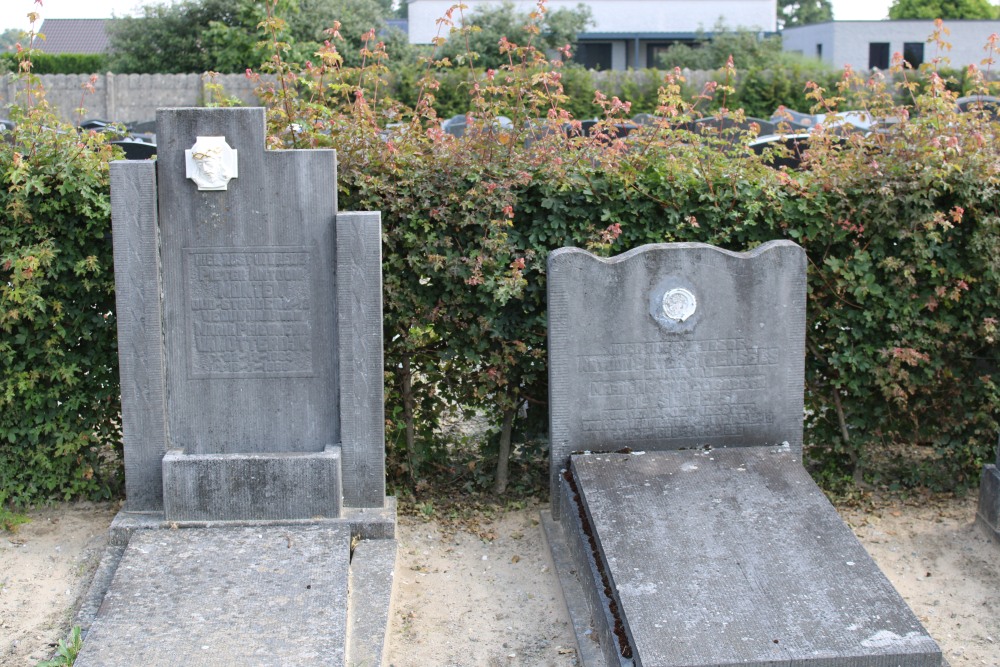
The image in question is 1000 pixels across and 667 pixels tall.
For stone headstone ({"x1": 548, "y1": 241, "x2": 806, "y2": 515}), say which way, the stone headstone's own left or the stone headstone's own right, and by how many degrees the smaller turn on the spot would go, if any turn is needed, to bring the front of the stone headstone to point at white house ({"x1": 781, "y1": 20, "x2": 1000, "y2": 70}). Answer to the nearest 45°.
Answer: approximately 180°

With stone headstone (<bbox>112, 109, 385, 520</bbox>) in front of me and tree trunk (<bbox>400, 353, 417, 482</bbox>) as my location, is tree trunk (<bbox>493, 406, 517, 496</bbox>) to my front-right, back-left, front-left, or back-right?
back-left

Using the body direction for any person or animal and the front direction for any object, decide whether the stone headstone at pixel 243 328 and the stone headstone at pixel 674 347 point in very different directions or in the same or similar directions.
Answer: same or similar directions

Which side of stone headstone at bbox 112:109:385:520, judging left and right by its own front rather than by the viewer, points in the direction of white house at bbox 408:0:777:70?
back

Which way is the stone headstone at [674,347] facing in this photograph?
toward the camera

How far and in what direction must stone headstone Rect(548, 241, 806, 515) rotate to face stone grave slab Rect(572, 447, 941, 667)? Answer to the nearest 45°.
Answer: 0° — it already faces it

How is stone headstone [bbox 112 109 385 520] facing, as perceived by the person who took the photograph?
facing the viewer

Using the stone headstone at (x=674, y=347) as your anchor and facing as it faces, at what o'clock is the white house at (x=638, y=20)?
The white house is roughly at 6 o'clock from the stone headstone.

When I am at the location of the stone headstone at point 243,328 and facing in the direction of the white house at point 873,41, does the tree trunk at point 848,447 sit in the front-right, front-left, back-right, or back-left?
front-right

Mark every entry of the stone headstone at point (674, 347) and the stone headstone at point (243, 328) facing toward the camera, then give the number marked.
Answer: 2

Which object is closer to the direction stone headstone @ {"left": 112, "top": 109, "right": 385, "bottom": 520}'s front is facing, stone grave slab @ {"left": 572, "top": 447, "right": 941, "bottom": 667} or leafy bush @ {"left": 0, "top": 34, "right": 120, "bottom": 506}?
the stone grave slab

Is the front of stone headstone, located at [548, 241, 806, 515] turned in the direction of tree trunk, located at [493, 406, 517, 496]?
no

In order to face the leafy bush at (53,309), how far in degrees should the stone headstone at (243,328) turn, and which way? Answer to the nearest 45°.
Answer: approximately 135° to its right

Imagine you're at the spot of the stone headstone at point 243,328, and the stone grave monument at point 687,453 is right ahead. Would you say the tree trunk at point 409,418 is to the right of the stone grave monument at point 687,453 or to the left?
left

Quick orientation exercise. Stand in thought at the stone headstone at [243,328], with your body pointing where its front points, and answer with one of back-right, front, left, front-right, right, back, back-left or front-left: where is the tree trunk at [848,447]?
left
